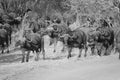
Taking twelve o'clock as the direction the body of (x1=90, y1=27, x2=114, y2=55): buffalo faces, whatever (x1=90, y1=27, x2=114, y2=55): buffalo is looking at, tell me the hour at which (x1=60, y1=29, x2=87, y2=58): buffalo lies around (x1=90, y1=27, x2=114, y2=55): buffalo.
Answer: (x1=60, y1=29, x2=87, y2=58): buffalo is roughly at 1 o'clock from (x1=90, y1=27, x2=114, y2=55): buffalo.

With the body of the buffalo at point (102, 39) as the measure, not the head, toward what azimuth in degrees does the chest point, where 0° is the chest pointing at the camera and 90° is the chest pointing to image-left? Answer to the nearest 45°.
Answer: approximately 45°

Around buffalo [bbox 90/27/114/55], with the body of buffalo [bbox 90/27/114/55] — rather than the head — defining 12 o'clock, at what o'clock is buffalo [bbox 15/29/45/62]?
buffalo [bbox 15/29/45/62] is roughly at 1 o'clock from buffalo [bbox 90/27/114/55].
